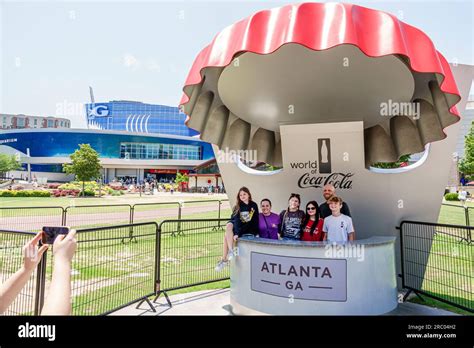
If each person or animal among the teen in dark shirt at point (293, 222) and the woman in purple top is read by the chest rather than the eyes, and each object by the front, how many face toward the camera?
2

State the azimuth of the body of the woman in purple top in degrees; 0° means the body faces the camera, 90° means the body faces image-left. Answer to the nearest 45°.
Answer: approximately 0°

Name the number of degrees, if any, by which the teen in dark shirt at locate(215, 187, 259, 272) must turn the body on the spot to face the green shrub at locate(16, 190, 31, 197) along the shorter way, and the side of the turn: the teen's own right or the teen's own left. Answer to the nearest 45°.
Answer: approximately 90° to the teen's own right

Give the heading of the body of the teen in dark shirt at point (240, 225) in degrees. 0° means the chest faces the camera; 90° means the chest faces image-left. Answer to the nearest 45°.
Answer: approximately 45°

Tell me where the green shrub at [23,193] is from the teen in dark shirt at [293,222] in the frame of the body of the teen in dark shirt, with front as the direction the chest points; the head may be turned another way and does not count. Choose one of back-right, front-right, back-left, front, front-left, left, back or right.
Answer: back-right

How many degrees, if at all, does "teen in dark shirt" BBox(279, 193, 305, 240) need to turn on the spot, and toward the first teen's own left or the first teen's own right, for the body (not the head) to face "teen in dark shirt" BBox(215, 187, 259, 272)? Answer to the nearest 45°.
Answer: approximately 90° to the first teen's own right

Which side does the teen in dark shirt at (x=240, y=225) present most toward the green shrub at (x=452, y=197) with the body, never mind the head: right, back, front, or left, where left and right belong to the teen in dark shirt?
back
